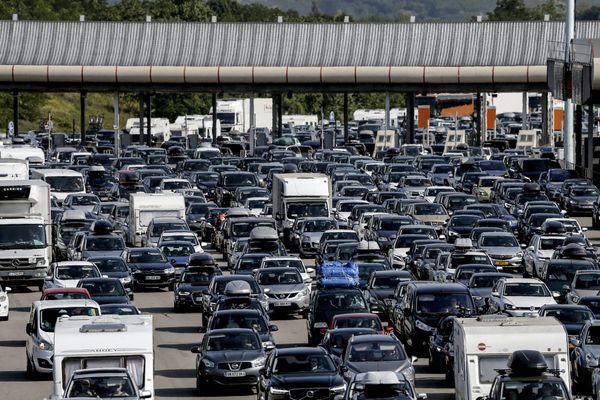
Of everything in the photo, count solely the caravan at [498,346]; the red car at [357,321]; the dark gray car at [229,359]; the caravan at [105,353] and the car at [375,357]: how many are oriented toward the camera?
5

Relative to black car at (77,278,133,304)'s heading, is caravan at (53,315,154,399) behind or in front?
in front

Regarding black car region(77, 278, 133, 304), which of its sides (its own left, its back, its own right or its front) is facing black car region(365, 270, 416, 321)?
left

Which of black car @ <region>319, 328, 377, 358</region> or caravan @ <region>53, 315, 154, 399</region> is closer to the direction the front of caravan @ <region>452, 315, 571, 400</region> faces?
the caravan

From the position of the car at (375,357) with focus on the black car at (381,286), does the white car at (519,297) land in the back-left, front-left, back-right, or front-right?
front-right

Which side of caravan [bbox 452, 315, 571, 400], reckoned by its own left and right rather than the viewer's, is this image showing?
front

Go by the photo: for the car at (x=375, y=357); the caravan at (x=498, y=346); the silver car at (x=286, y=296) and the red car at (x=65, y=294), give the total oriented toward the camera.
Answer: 4

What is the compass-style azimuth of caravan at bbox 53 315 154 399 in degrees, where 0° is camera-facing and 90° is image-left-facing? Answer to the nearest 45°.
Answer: approximately 0°

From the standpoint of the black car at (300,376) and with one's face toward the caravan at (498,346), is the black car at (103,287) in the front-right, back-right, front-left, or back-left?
back-left

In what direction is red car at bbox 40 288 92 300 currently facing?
toward the camera

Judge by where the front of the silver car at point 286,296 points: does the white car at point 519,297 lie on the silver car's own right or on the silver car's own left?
on the silver car's own left

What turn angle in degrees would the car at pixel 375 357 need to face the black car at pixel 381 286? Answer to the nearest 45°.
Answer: approximately 180°
